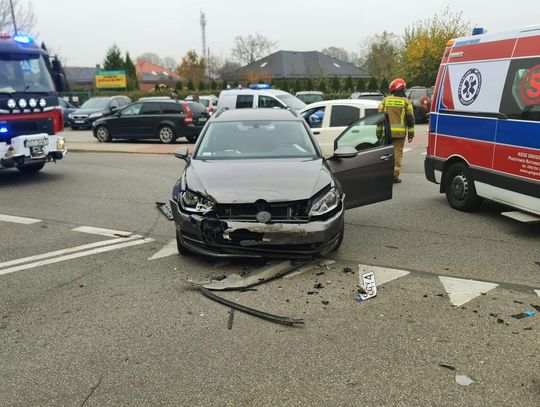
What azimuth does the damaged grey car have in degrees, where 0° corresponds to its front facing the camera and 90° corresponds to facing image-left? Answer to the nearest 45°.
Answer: approximately 0°

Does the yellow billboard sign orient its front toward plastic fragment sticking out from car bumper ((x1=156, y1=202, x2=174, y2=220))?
yes

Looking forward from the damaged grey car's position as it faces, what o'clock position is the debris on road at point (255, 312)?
The debris on road is roughly at 12 o'clock from the damaged grey car.

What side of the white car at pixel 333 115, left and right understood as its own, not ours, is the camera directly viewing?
left
